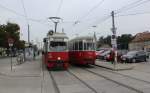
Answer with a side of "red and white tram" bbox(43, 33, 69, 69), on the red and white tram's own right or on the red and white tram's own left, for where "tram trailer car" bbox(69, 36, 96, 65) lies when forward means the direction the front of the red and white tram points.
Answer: on the red and white tram's own left

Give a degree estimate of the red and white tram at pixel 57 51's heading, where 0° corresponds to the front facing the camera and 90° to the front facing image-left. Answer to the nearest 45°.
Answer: approximately 0°

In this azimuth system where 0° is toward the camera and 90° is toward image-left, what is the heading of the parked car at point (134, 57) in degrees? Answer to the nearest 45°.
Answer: approximately 45°
